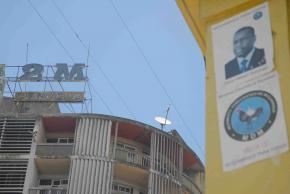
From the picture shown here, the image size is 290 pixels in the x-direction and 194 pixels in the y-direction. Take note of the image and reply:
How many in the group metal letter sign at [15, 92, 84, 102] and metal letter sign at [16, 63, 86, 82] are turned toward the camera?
2

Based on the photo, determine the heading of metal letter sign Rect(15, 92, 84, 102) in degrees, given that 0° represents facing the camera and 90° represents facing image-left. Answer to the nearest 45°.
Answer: approximately 0°

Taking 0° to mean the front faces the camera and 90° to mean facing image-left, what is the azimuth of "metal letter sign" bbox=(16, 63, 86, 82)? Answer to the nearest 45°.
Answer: approximately 0°

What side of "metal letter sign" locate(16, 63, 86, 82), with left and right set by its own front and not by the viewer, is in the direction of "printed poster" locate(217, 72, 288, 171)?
front

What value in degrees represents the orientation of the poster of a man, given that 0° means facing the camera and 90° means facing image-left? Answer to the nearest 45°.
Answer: approximately 45°

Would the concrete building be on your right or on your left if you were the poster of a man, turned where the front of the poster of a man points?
on your right
